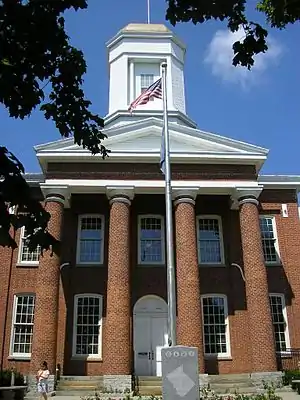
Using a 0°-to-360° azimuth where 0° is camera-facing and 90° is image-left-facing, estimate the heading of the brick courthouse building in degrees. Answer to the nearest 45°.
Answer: approximately 0°

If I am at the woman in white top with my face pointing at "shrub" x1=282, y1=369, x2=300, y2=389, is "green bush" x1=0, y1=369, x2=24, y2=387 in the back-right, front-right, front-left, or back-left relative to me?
back-left

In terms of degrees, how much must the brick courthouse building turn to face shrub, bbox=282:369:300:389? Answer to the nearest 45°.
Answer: approximately 90° to its left

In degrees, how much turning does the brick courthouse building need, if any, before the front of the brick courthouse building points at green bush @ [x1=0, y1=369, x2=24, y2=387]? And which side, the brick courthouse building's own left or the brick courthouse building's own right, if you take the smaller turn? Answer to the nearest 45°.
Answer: approximately 90° to the brick courthouse building's own right
